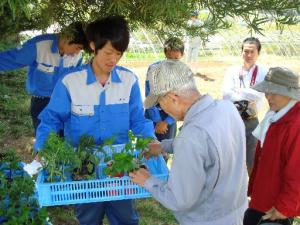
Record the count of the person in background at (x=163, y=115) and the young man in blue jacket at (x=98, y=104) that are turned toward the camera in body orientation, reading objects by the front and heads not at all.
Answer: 2

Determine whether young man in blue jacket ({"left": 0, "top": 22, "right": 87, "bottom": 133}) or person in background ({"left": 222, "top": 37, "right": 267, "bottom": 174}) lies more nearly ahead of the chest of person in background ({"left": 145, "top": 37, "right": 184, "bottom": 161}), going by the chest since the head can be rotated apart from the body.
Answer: the young man in blue jacket

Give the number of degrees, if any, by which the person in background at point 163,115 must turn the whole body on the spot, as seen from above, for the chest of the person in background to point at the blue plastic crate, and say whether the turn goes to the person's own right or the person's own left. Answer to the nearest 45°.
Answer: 0° — they already face it

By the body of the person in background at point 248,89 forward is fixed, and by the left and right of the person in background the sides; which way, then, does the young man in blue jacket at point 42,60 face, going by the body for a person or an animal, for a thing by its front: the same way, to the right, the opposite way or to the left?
to the left

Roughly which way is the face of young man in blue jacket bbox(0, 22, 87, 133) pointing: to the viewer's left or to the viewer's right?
to the viewer's right

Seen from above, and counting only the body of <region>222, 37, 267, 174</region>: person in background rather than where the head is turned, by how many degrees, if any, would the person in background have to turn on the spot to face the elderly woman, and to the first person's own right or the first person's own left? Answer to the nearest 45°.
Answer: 0° — they already face them

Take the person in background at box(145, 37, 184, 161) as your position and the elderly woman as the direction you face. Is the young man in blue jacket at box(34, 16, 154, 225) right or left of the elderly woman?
right

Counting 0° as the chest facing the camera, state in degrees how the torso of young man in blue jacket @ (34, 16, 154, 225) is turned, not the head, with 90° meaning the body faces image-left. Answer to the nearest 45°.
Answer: approximately 0°
